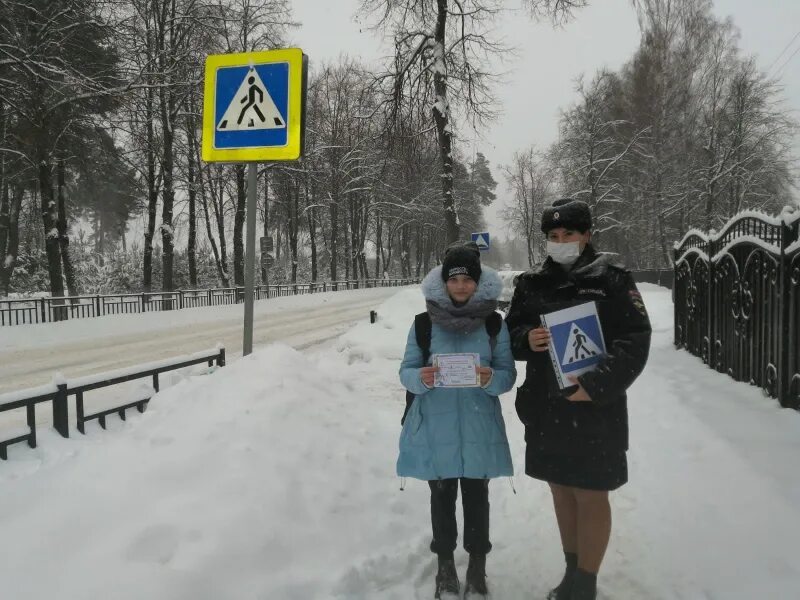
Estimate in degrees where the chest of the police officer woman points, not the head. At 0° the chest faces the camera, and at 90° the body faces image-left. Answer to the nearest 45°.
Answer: approximately 45°

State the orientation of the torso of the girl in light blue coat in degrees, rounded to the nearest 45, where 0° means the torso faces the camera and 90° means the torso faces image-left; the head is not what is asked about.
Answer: approximately 0°

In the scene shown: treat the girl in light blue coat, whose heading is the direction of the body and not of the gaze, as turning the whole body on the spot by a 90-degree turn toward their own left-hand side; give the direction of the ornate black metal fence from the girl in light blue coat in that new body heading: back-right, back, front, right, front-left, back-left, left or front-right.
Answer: front-left

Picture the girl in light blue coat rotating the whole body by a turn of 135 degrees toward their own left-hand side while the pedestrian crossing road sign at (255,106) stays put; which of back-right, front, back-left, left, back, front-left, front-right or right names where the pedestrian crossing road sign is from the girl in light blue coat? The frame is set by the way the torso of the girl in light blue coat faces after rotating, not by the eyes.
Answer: left

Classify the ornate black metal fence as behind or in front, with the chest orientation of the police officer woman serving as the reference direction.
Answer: behind
